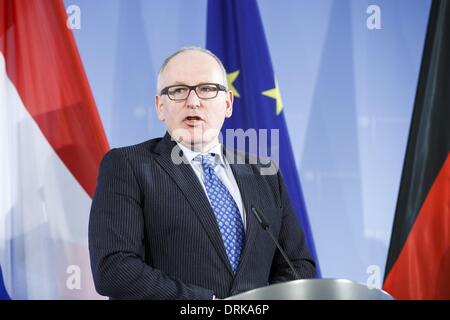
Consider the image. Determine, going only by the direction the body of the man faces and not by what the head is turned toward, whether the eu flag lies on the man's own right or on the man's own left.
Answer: on the man's own left

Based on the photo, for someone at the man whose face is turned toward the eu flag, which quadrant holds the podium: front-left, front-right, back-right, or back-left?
back-right

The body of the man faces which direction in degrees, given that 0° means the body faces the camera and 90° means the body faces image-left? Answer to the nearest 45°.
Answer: approximately 315°

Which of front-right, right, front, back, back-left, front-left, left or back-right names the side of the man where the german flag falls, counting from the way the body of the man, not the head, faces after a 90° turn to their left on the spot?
front

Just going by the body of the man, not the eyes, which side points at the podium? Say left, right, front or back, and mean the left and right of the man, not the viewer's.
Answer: front
